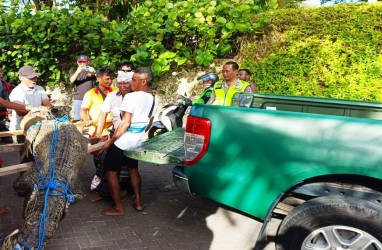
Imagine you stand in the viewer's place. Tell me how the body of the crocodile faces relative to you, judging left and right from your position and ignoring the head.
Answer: facing away from the viewer

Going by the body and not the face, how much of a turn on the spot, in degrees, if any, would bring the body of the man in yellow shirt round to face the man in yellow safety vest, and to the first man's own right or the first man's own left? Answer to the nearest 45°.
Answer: approximately 45° to the first man's own left

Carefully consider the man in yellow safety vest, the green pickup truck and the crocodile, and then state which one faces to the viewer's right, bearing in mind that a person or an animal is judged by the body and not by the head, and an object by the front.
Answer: the green pickup truck

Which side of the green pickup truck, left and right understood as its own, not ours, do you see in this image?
right

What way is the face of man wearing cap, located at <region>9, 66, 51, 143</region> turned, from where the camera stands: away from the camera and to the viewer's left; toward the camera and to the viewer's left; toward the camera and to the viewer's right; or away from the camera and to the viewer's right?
toward the camera and to the viewer's right

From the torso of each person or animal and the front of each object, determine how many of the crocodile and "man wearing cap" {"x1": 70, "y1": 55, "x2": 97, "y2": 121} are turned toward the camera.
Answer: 1

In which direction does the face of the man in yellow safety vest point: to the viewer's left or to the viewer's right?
to the viewer's left

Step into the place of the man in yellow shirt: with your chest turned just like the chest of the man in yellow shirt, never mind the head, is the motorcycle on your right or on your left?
on your left
